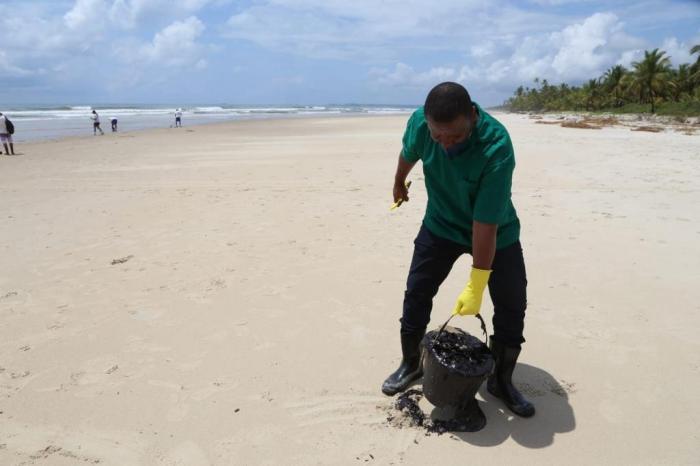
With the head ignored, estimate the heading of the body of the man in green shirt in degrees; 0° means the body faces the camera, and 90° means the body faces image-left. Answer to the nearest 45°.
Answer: approximately 0°
